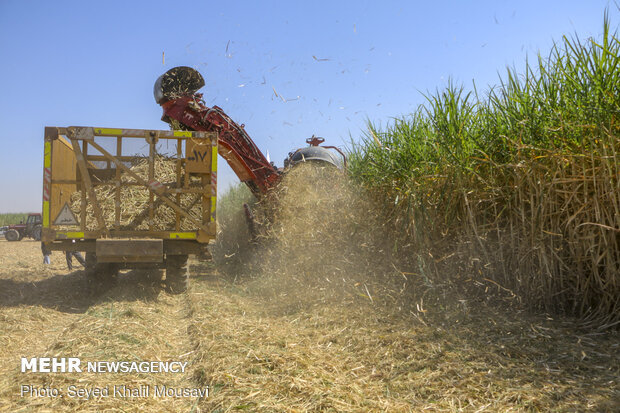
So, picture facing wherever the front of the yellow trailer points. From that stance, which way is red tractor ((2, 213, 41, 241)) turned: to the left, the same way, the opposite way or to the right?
to the left

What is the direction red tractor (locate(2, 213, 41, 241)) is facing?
to the viewer's left

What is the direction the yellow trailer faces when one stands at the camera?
facing away from the viewer

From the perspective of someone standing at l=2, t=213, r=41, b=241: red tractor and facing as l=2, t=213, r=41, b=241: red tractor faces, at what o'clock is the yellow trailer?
The yellow trailer is roughly at 9 o'clock from the red tractor.

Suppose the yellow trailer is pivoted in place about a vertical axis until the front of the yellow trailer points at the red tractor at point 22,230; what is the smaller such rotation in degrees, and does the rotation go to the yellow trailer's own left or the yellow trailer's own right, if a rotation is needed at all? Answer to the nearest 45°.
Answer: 0° — it already faces it

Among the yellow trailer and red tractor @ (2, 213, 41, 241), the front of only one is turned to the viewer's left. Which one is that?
the red tractor

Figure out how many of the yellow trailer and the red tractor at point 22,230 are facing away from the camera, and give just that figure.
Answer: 1
